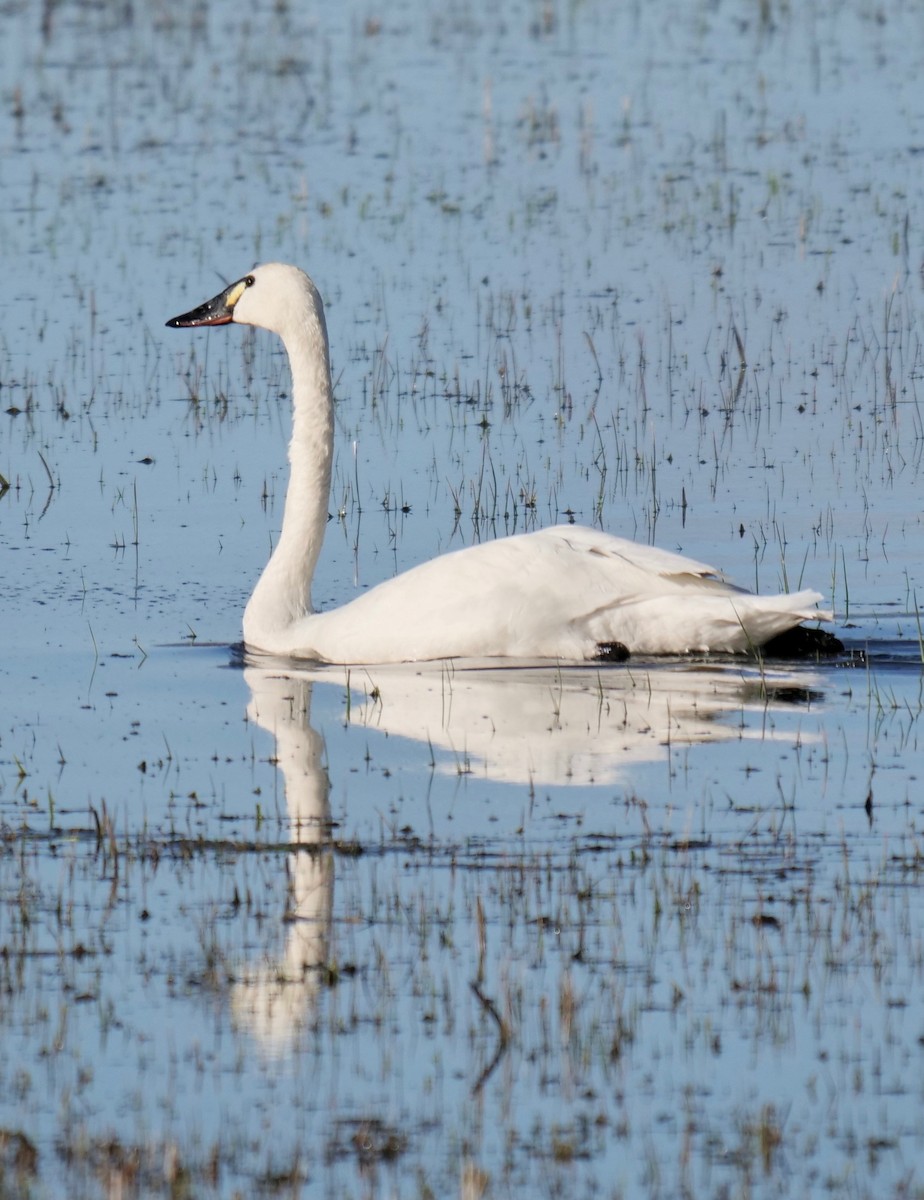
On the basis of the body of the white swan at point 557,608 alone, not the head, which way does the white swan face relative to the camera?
to the viewer's left
